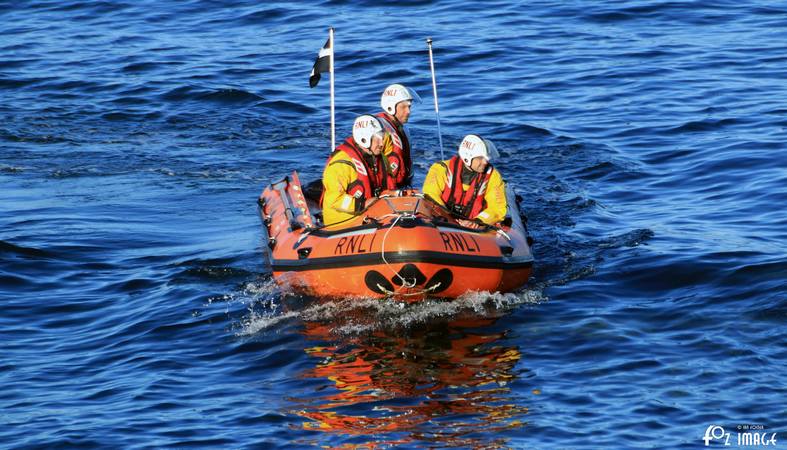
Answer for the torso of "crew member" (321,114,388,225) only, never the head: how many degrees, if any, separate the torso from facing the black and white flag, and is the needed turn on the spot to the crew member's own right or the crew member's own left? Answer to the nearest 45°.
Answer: approximately 135° to the crew member's own left

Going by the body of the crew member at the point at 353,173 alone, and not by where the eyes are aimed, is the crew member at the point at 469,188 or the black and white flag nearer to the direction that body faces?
the crew member

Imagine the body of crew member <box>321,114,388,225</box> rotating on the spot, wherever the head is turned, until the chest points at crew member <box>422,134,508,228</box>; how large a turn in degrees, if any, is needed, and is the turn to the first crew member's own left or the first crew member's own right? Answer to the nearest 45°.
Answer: approximately 45° to the first crew member's own left

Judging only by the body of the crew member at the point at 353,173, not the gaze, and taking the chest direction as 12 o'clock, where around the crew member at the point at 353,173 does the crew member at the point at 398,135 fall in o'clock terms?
the crew member at the point at 398,135 is roughly at 8 o'clock from the crew member at the point at 353,173.

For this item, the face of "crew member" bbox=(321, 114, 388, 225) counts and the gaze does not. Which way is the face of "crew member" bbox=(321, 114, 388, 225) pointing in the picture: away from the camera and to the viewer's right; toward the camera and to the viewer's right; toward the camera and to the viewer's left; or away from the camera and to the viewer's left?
toward the camera and to the viewer's right

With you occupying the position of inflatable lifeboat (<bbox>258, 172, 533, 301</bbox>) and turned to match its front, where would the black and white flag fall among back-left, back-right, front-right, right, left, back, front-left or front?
back

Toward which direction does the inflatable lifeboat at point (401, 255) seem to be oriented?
toward the camera

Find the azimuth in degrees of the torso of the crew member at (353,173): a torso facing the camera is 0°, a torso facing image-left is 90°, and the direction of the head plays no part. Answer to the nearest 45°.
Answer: approximately 315°
